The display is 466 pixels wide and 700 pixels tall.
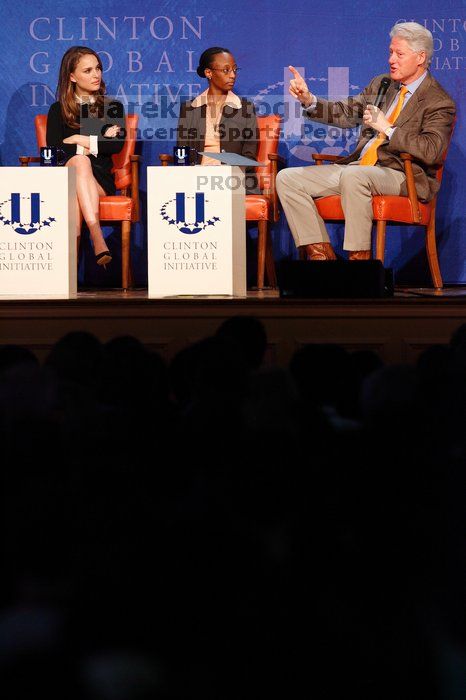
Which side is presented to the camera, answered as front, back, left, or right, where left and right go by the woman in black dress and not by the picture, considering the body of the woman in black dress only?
front

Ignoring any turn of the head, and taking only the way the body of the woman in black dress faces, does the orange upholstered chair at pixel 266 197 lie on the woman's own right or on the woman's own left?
on the woman's own left

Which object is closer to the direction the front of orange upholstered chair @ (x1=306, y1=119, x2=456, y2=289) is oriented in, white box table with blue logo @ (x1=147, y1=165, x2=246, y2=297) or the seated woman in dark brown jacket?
the white box table with blue logo

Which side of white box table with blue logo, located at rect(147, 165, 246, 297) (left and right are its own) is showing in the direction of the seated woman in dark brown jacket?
back

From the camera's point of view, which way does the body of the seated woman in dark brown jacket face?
toward the camera

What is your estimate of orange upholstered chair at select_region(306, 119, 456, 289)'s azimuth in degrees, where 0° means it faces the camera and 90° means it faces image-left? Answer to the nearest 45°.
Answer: approximately 45°

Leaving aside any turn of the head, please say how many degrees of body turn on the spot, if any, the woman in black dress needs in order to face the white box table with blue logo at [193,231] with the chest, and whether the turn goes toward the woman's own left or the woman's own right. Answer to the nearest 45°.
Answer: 0° — they already face it

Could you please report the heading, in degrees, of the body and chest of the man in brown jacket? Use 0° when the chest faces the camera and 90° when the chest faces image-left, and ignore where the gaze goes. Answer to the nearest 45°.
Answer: approximately 45°
